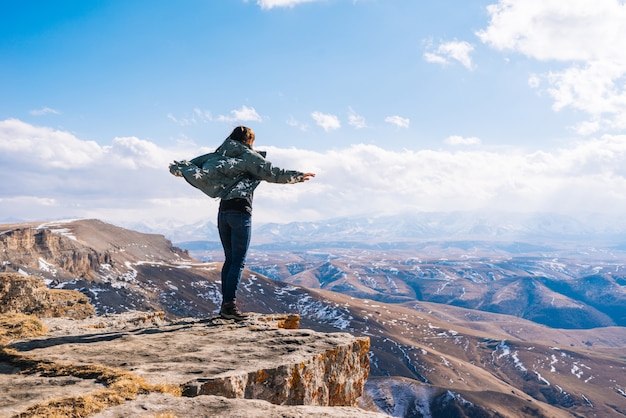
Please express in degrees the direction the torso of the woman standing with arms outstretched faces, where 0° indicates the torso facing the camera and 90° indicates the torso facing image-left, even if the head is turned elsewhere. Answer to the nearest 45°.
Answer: approximately 225°

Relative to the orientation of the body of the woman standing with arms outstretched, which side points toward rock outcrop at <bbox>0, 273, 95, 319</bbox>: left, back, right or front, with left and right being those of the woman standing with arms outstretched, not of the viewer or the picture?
left
